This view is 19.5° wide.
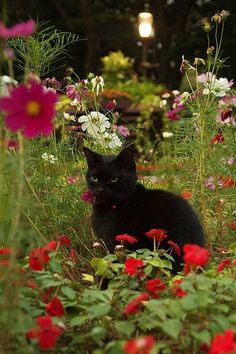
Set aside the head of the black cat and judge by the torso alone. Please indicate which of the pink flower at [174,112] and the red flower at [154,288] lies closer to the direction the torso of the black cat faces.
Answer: the red flower

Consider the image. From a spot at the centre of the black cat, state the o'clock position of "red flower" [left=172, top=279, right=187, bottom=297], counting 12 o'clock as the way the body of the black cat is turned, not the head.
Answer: The red flower is roughly at 10 o'clock from the black cat.

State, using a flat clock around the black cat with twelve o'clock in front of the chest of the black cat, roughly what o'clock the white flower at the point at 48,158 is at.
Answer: The white flower is roughly at 3 o'clock from the black cat.

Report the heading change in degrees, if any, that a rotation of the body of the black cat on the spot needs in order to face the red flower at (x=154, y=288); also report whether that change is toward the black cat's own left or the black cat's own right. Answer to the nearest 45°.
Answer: approximately 45° to the black cat's own left

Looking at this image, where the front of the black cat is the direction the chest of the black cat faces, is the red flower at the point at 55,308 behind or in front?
in front

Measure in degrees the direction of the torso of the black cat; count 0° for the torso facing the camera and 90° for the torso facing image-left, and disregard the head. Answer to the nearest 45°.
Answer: approximately 45°

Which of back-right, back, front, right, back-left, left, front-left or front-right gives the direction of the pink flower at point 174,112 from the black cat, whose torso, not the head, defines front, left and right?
back-right

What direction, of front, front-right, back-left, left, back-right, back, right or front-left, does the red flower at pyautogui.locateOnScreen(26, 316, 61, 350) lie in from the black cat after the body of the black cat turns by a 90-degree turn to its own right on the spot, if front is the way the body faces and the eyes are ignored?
back-left

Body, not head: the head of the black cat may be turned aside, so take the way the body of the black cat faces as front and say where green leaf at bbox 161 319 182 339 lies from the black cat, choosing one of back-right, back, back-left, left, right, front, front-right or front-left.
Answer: front-left

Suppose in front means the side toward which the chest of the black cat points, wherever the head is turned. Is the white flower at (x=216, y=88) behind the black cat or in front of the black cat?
behind

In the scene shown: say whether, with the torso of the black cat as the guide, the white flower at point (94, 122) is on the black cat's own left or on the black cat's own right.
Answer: on the black cat's own right
